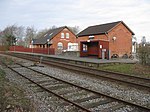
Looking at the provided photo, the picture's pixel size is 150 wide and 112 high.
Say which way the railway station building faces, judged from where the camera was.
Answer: facing the viewer and to the left of the viewer

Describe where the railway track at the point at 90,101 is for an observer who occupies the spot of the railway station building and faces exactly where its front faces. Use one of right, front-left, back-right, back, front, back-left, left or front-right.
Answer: front-left
